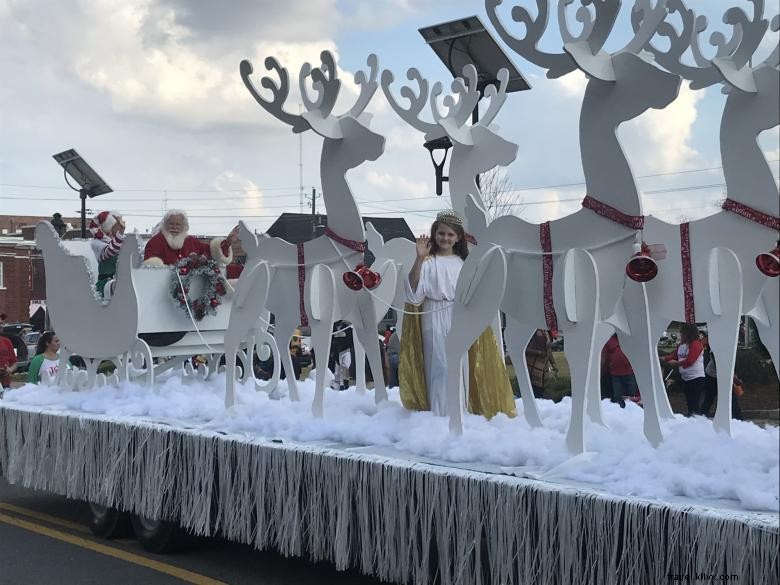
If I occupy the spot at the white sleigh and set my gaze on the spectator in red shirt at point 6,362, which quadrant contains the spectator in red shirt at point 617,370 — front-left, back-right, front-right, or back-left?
back-right

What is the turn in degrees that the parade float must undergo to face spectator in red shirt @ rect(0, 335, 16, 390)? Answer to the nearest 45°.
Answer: approximately 180°

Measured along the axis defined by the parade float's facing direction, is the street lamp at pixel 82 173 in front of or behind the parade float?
behind

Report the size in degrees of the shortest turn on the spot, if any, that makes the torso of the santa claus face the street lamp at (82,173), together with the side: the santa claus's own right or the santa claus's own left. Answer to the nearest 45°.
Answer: approximately 180°

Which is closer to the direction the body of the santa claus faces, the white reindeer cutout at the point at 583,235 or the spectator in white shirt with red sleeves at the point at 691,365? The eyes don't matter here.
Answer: the white reindeer cutout

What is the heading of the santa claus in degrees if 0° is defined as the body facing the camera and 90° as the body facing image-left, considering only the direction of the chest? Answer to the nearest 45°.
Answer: approximately 0°

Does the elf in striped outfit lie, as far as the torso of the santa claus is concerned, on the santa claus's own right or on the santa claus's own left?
on the santa claus's own right

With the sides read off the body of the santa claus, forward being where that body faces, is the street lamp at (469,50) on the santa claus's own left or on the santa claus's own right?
on the santa claus's own left
